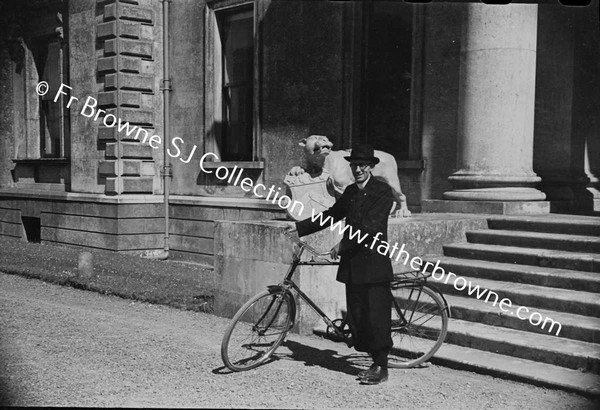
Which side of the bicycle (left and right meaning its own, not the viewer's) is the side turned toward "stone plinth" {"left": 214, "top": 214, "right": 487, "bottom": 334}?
right

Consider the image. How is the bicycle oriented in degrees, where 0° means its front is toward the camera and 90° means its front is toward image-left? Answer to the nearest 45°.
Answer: approximately 90°

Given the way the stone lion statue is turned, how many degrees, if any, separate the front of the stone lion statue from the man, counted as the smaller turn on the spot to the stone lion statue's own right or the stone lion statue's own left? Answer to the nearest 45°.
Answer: approximately 45° to the stone lion statue's own left

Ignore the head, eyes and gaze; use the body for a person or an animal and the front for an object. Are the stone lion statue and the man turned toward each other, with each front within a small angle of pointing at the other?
no

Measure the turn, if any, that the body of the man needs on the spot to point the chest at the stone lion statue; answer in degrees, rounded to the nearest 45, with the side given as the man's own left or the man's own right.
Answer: approximately 135° to the man's own right

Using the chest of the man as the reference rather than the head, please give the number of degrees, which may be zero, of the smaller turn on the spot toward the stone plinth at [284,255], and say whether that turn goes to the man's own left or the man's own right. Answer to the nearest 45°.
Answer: approximately 135° to the man's own right

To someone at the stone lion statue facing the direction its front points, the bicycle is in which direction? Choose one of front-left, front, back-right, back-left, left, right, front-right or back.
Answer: front-left

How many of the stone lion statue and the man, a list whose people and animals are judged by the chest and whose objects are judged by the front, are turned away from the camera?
0

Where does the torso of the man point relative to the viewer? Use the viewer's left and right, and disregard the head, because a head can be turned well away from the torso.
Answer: facing the viewer and to the left of the viewer
